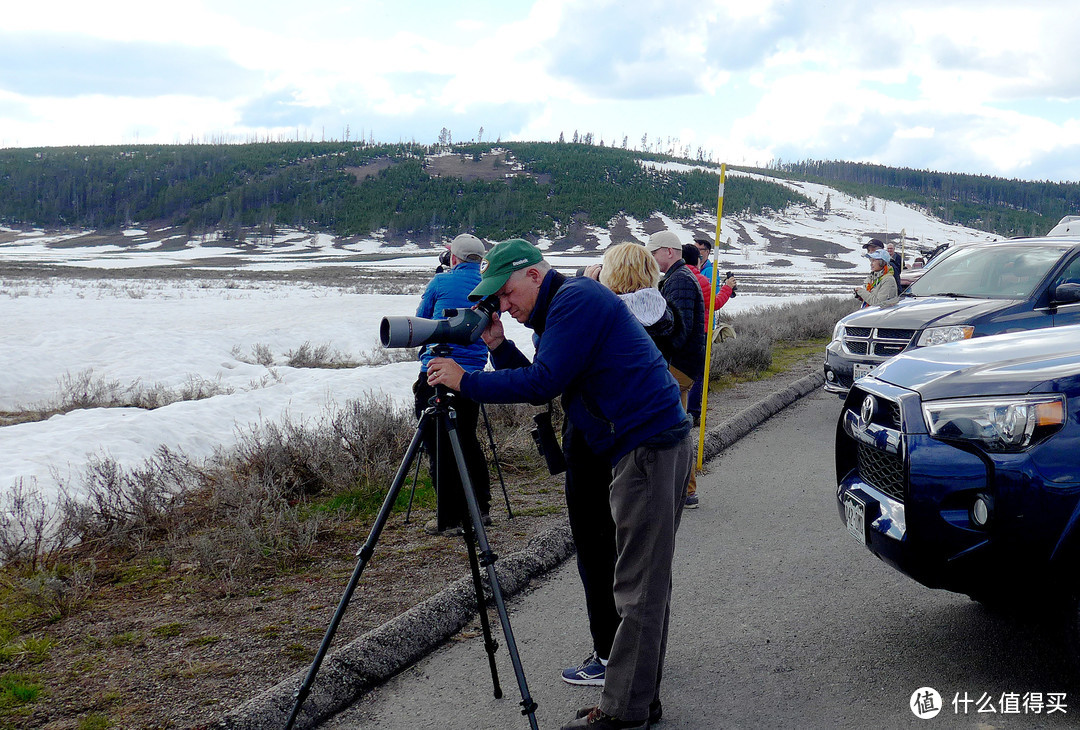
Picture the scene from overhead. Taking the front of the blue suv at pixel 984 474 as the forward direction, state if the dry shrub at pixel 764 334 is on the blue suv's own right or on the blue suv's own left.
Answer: on the blue suv's own right

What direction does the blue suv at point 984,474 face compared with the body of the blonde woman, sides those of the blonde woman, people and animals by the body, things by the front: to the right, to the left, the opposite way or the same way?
to the left

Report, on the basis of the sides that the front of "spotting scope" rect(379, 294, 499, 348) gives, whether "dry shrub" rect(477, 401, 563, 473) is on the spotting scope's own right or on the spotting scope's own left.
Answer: on the spotting scope's own right

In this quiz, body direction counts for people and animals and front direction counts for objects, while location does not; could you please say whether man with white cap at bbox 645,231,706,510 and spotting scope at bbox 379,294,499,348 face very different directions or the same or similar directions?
same or similar directions

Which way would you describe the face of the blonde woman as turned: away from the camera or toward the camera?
away from the camera

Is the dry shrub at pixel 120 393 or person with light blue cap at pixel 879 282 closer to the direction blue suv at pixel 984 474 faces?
the dry shrub

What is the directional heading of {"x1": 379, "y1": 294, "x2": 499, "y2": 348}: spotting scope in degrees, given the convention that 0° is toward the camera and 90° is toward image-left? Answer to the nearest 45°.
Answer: approximately 90°

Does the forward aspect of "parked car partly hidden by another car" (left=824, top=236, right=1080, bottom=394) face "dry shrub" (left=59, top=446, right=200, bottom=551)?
yes

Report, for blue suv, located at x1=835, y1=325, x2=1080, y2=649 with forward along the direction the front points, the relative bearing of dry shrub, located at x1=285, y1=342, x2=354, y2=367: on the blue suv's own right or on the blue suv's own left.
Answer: on the blue suv's own right

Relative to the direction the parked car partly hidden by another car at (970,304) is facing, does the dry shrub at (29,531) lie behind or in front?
in front
